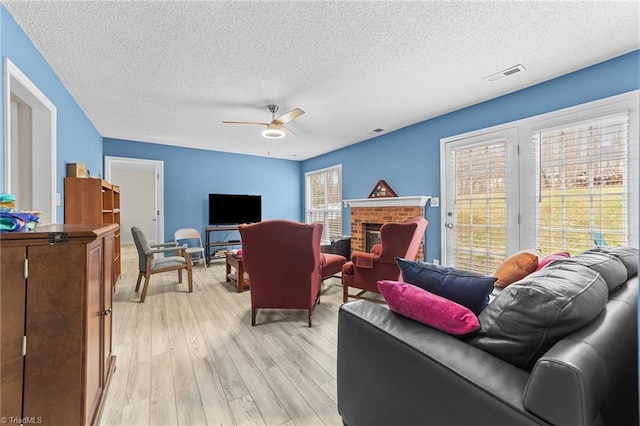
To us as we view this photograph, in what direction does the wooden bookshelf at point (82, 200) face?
facing to the right of the viewer

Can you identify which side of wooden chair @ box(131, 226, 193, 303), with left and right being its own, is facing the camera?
right

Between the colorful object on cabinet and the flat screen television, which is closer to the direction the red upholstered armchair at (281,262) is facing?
the flat screen television

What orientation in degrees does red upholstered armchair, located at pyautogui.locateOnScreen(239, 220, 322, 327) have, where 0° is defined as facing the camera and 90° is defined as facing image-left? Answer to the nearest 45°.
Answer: approximately 180°

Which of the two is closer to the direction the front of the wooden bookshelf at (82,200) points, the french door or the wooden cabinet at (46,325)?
the french door

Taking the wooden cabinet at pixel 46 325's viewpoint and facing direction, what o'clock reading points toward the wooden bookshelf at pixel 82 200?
the wooden bookshelf at pixel 82 200 is roughly at 9 o'clock from the wooden cabinet at pixel 46 325.

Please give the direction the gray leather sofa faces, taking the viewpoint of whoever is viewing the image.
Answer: facing away from the viewer and to the left of the viewer
